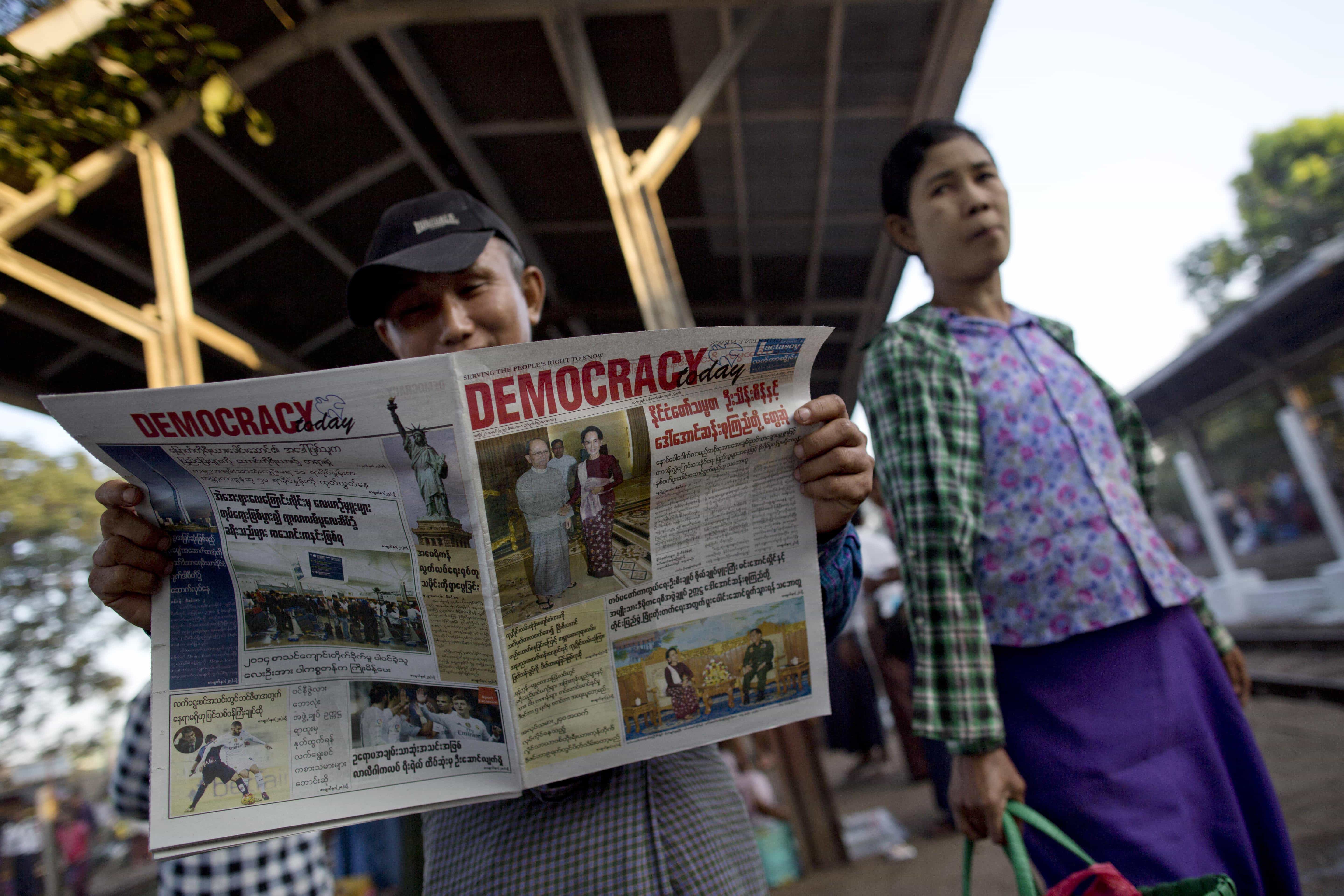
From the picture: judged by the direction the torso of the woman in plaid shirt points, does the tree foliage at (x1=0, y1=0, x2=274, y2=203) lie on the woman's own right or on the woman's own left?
on the woman's own right

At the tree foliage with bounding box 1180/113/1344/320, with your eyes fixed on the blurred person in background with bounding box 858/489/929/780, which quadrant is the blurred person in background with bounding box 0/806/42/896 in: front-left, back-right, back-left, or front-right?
front-right

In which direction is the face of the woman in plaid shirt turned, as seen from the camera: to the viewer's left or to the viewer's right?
to the viewer's right

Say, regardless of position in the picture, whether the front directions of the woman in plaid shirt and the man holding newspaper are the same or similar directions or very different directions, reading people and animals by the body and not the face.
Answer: same or similar directions

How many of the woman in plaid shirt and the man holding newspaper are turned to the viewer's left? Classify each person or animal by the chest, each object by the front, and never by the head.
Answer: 0

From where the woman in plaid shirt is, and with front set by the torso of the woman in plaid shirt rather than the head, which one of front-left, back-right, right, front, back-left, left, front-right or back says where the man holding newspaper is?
right

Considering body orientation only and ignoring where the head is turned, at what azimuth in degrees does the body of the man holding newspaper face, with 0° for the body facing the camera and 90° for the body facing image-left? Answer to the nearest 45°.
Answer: approximately 0°

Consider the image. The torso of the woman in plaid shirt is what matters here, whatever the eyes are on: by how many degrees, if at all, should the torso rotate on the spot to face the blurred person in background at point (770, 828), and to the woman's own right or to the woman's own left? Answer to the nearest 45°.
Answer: approximately 180°

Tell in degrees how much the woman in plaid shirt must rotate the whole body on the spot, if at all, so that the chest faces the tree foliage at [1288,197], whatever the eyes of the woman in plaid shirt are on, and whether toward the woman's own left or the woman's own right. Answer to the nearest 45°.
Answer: approximately 135° to the woman's own left
